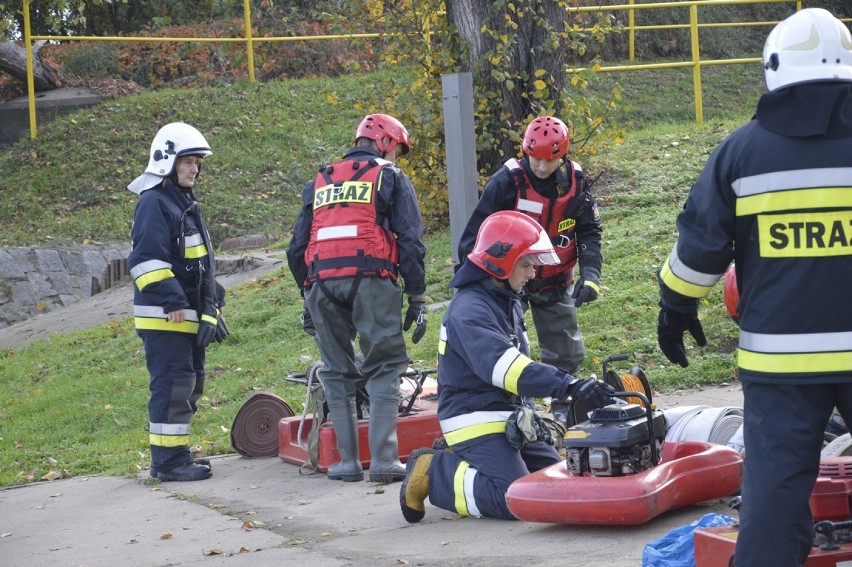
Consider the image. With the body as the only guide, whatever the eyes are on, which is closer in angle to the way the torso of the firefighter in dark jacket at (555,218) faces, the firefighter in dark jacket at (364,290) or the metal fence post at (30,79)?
the firefighter in dark jacket

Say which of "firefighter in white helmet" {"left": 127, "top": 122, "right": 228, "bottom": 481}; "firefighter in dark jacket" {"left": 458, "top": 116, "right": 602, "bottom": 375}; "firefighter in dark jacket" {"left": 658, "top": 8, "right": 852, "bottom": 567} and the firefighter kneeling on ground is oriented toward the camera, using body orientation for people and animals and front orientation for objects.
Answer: "firefighter in dark jacket" {"left": 458, "top": 116, "right": 602, "bottom": 375}

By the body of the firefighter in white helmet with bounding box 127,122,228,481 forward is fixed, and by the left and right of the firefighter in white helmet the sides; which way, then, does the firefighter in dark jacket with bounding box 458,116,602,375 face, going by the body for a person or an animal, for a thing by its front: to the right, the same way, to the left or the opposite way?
to the right

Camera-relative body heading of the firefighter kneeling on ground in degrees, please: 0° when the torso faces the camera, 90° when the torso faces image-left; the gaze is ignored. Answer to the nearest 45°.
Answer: approximately 270°

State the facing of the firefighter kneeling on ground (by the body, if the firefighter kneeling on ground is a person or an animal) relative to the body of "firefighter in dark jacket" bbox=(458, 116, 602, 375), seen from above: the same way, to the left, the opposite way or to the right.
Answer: to the left

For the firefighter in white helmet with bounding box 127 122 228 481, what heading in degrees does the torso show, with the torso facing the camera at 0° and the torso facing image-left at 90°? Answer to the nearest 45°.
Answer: approximately 270°

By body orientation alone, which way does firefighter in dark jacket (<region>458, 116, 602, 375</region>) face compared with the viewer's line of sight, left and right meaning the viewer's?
facing the viewer

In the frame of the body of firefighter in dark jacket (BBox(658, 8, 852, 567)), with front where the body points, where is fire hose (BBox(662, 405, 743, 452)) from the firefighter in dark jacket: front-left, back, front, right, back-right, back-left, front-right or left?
front

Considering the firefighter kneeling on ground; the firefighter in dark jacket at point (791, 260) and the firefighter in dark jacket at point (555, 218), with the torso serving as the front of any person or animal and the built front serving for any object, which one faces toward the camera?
the firefighter in dark jacket at point (555, 218)

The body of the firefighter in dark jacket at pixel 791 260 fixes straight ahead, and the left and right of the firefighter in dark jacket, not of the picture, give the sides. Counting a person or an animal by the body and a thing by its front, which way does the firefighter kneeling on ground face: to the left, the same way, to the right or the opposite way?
to the right

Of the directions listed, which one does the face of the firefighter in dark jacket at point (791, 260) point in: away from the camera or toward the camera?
away from the camera

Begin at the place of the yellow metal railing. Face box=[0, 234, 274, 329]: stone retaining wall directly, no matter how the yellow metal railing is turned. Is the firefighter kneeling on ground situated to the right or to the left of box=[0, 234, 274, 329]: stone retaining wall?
left

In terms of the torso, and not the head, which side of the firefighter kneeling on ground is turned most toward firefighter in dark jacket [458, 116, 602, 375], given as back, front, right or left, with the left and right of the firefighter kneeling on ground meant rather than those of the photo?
left

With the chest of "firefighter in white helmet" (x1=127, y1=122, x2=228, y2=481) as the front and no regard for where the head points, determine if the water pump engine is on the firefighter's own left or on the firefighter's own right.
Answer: on the firefighter's own right

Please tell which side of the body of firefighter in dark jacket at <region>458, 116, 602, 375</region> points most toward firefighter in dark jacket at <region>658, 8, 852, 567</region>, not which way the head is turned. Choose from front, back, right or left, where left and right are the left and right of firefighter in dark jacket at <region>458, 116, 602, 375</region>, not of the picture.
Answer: front

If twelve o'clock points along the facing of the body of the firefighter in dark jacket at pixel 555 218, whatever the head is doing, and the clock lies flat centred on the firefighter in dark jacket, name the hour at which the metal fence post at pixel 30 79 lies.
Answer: The metal fence post is roughly at 5 o'clock from the firefighter in dark jacket.
